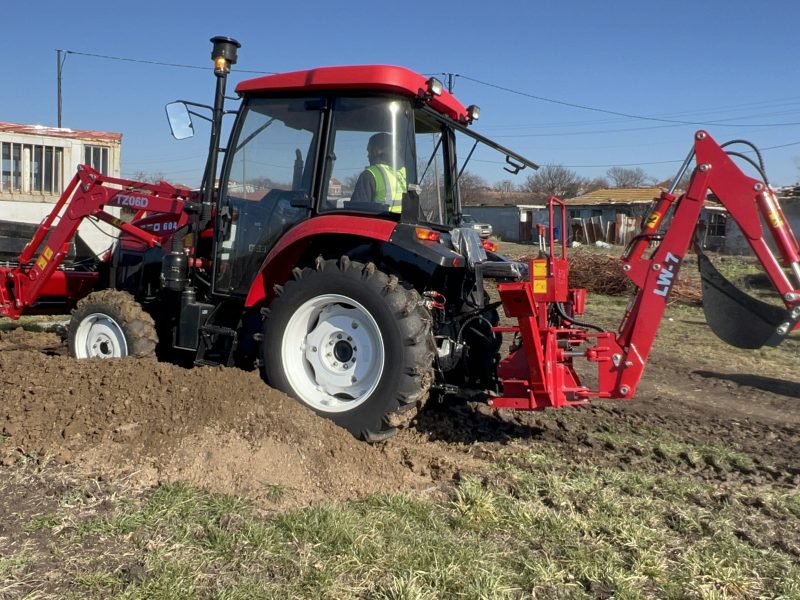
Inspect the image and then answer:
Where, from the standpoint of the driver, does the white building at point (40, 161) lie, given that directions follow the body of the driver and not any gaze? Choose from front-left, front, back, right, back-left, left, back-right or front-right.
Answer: front

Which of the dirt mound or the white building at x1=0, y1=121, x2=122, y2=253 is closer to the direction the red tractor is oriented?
the white building

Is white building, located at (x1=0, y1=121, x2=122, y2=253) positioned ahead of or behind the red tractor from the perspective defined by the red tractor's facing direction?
ahead

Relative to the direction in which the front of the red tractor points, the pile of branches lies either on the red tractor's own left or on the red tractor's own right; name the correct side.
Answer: on the red tractor's own right

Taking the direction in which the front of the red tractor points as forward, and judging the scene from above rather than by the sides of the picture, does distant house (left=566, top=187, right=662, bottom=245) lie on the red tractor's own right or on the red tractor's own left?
on the red tractor's own right

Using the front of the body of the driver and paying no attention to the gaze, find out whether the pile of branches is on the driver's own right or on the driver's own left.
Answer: on the driver's own right

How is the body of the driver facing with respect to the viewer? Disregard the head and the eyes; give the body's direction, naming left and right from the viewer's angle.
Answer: facing away from the viewer and to the left of the viewer

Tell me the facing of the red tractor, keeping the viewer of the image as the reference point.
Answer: facing away from the viewer and to the left of the viewer

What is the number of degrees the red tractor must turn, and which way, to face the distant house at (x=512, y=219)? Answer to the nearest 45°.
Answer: approximately 45° to its right
